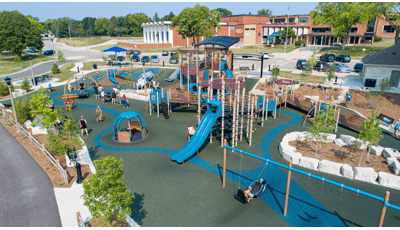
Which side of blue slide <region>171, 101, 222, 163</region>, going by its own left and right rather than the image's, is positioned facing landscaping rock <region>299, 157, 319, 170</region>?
left

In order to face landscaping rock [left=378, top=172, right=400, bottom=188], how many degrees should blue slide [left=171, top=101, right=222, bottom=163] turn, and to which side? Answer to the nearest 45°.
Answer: approximately 90° to its left

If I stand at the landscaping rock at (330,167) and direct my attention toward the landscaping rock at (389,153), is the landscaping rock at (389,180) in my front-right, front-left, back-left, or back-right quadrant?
front-right

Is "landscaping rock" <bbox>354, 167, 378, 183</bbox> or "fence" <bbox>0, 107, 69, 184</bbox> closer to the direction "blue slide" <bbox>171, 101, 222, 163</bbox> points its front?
the fence

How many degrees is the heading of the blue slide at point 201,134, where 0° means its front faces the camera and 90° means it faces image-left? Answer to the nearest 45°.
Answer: approximately 45°

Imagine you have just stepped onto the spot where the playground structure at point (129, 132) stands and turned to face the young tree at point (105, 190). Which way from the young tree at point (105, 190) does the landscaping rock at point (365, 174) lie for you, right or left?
left

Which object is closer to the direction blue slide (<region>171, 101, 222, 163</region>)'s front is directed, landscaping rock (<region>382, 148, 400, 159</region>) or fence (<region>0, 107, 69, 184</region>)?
the fence

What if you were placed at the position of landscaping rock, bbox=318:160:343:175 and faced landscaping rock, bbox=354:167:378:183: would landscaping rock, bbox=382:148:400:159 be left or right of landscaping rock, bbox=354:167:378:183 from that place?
left

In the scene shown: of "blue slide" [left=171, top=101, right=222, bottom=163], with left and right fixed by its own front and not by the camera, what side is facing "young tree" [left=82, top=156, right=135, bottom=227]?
front

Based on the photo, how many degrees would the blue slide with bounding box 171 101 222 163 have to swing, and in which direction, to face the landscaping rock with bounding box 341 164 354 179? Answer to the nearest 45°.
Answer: approximately 90° to its left

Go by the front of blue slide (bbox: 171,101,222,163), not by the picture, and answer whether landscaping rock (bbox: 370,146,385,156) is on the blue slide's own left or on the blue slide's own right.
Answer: on the blue slide's own left

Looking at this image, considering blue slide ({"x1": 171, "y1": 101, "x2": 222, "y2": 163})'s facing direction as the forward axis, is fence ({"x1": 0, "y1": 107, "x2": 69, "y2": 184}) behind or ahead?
ahead

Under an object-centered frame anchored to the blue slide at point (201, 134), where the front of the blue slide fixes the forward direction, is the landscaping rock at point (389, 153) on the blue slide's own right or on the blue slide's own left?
on the blue slide's own left

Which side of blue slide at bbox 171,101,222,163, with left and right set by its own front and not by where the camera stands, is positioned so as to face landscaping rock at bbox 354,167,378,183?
left

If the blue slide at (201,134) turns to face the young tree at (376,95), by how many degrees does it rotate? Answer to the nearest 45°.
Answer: approximately 180°

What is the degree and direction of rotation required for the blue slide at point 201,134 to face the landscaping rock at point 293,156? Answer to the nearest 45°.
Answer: approximately 135° to its left

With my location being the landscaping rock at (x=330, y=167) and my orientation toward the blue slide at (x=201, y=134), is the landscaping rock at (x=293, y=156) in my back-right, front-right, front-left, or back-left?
front-right
